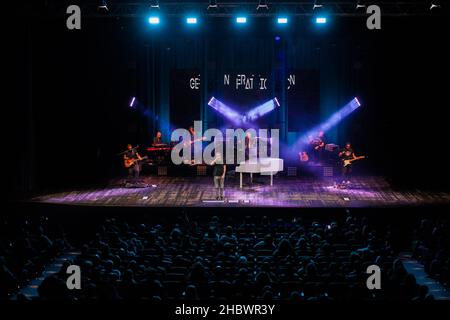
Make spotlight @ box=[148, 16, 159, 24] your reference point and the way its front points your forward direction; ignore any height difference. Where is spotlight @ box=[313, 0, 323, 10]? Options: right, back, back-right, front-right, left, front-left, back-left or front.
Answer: left

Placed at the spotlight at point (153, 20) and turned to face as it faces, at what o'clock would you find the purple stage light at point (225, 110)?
The purple stage light is roughly at 7 o'clock from the spotlight.

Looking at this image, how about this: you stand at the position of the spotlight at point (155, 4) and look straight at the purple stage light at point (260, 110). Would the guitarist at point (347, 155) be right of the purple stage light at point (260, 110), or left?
right

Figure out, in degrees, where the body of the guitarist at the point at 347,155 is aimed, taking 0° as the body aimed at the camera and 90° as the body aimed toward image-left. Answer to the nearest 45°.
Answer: approximately 0°

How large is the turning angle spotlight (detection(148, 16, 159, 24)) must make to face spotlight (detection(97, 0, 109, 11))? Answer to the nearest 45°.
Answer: approximately 45° to its right

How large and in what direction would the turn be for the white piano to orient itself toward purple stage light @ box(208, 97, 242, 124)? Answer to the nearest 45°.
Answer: approximately 90° to its right

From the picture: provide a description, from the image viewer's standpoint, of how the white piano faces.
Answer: facing to the left of the viewer

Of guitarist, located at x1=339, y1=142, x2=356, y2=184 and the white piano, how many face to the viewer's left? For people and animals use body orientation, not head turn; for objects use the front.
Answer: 1

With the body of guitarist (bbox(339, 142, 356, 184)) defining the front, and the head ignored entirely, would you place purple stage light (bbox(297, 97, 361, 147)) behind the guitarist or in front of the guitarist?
behind

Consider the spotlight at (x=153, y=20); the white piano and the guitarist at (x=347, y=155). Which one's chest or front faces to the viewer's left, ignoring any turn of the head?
the white piano
